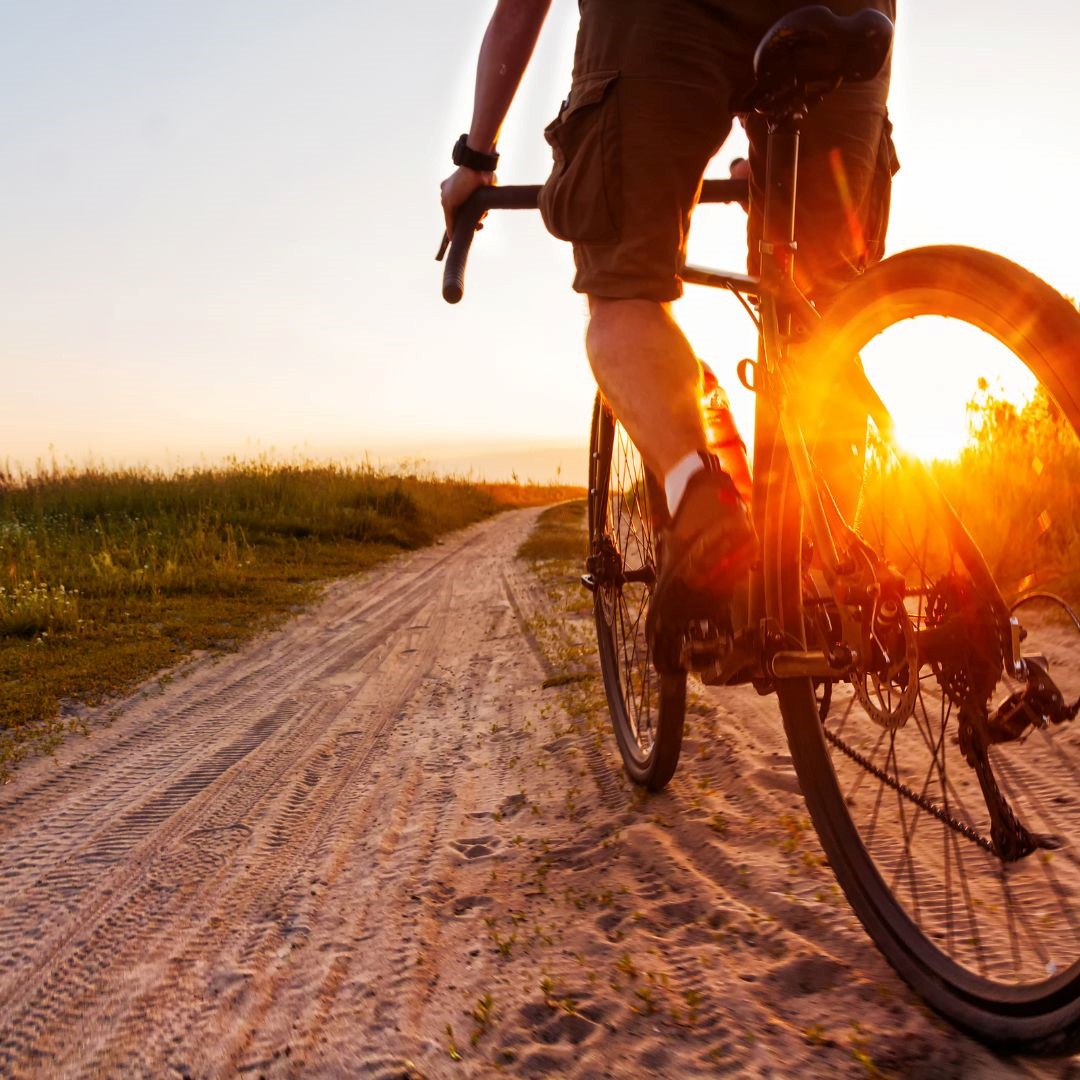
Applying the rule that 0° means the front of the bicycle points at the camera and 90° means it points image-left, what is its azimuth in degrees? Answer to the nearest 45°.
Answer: approximately 135°

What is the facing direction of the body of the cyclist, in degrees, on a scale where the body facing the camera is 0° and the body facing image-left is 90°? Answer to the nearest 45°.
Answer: approximately 135°
